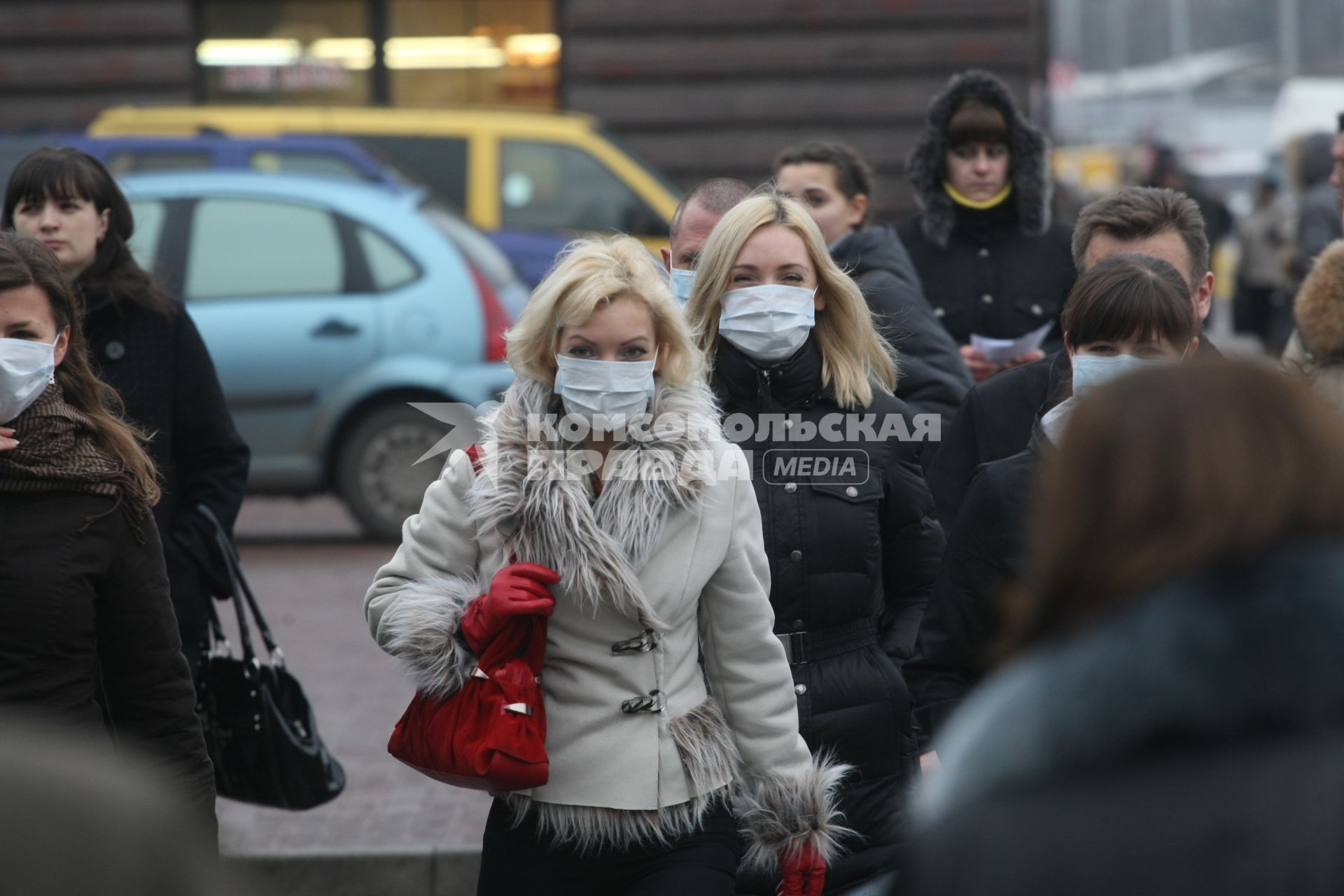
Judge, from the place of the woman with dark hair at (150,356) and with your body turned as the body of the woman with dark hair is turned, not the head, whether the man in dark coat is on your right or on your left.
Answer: on your left

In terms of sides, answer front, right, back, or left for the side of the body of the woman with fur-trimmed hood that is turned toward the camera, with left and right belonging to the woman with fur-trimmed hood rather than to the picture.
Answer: front

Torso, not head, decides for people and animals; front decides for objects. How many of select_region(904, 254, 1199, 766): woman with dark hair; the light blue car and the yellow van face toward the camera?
1

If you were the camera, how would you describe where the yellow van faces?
facing to the right of the viewer

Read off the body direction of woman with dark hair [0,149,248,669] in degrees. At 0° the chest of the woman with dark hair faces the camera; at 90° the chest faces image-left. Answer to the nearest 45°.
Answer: approximately 45°

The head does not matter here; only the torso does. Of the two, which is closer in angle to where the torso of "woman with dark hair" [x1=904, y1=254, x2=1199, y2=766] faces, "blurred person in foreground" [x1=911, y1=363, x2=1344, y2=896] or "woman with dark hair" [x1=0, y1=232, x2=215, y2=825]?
the blurred person in foreground

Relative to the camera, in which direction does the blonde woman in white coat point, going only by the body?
toward the camera

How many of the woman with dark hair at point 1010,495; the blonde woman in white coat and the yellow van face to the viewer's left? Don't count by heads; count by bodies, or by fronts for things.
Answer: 0

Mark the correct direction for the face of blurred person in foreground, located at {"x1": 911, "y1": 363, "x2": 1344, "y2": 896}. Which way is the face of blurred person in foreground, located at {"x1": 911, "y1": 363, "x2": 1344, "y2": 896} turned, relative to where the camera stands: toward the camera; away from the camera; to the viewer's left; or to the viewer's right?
away from the camera

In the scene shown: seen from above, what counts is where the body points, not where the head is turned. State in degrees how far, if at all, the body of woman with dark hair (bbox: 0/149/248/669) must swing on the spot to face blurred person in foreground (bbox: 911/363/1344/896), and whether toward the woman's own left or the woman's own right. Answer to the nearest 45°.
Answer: approximately 45° to the woman's own left

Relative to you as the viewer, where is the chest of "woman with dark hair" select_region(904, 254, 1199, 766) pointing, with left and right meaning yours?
facing the viewer
